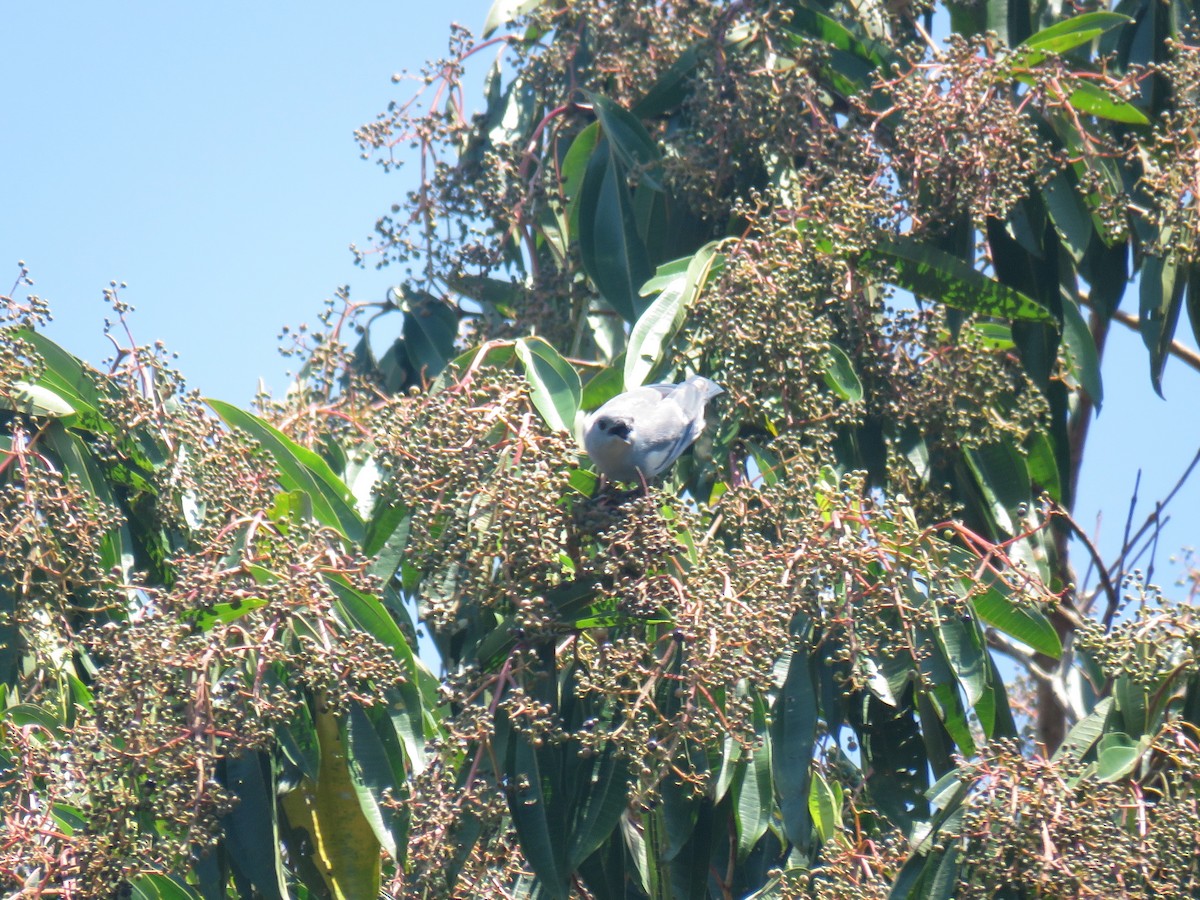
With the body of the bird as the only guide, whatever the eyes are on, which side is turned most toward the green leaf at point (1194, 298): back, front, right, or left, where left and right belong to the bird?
back

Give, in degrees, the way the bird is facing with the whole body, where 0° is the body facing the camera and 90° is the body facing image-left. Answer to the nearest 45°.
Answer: approximately 45°
